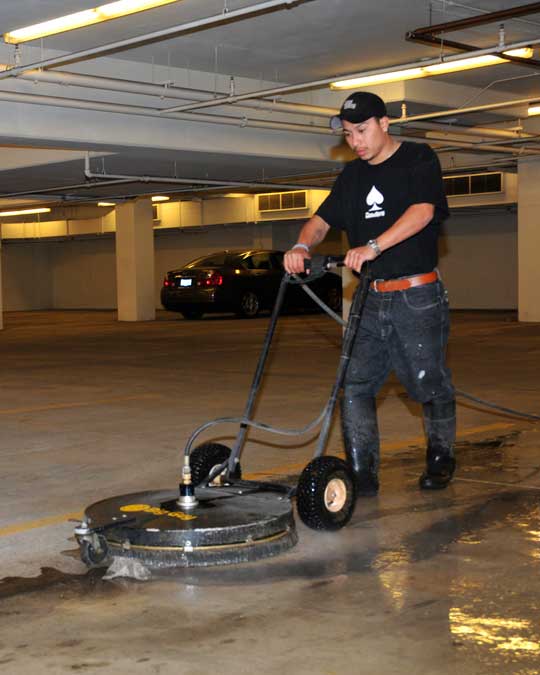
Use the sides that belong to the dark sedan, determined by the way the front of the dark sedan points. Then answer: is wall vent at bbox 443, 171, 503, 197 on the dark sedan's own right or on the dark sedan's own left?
on the dark sedan's own right

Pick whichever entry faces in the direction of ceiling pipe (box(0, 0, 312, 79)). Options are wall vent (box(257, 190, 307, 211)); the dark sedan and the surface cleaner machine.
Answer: the wall vent

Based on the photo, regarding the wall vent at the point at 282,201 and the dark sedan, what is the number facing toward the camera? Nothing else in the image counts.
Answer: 1

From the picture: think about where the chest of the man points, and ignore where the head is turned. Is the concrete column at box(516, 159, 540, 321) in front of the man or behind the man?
behind

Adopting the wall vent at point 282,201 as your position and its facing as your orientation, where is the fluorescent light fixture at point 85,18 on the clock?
The fluorescent light fixture is roughly at 12 o'clock from the wall vent.

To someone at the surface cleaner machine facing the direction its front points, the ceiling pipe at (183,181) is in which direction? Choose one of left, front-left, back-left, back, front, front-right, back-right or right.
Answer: back-right

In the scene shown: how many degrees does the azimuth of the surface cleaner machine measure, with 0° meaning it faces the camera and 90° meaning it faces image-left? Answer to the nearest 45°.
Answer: approximately 45°

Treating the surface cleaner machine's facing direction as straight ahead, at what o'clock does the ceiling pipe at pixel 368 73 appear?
The ceiling pipe is roughly at 5 o'clock from the surface cleaner machine.

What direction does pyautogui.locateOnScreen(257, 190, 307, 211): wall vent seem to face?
toward the camera

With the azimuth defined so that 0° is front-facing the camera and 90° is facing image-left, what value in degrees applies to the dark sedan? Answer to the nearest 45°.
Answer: approximately 225°

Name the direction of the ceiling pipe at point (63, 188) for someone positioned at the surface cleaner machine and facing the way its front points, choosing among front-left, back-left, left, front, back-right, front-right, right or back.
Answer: back-right

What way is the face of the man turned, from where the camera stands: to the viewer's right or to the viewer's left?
to the viewer's left

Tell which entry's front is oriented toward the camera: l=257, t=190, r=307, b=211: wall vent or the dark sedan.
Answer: the wall vent
